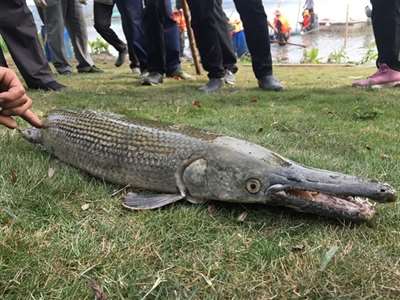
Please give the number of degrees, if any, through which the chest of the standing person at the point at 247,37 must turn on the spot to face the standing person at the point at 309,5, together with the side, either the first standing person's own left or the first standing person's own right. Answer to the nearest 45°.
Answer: approximately 180°

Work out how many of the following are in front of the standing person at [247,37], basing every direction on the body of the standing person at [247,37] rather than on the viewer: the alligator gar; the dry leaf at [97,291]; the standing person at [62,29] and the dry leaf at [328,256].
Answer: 3

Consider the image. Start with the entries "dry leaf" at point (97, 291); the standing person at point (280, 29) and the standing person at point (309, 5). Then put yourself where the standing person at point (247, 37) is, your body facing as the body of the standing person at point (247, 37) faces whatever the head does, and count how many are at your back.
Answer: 2

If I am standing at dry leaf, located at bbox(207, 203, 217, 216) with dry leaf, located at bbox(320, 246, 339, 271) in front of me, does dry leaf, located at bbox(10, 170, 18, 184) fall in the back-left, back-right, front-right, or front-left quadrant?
back-right

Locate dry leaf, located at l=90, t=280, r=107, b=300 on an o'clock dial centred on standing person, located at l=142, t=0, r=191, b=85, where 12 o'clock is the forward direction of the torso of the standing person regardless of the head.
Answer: The dry leaf is roughly at 12 o'clock from the standing person.

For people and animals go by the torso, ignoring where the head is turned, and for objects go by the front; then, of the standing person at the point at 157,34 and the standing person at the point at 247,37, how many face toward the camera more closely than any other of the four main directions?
2

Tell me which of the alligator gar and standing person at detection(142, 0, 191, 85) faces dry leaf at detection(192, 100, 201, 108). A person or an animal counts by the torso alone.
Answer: the standing person

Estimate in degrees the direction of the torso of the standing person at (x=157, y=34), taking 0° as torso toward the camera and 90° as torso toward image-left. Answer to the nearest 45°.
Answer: approximately 0°

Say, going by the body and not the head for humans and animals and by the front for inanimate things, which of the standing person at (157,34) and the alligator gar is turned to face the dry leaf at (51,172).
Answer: the standing person
